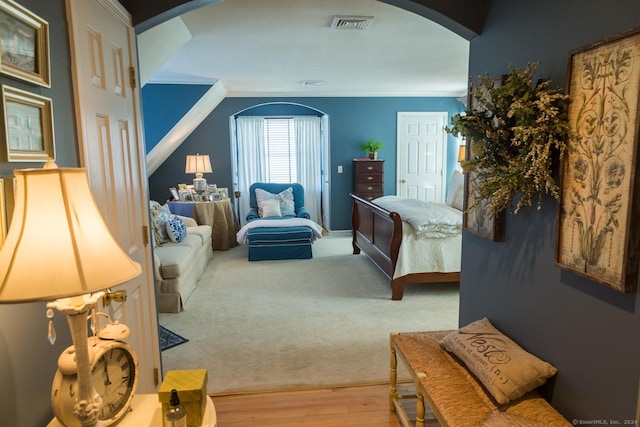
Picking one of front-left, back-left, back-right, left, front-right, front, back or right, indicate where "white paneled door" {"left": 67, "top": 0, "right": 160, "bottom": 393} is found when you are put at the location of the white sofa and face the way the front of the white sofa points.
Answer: right

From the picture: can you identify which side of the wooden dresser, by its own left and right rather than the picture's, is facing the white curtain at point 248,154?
right

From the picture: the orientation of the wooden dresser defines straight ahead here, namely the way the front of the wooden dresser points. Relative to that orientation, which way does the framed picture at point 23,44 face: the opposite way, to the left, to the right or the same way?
to the left

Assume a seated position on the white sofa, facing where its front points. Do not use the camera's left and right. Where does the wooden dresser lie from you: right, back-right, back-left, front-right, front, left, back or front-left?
front-left

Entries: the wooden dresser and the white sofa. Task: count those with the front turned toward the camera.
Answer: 1

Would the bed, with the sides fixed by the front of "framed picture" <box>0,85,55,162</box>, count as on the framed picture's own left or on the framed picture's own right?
on the framed picture's own left

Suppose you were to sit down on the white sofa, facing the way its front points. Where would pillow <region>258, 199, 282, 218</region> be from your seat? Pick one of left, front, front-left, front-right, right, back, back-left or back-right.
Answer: front-left

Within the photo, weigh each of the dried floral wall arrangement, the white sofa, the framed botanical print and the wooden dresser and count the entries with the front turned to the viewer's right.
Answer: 1

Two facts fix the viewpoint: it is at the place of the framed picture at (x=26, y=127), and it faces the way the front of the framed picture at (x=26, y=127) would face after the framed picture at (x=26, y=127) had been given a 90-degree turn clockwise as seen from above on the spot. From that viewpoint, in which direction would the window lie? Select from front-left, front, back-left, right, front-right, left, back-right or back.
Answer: back

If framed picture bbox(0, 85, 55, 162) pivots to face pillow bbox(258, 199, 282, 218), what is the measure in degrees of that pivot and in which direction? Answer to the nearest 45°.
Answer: approximately 90° to its left

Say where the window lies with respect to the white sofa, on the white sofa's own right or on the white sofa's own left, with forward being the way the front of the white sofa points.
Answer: on the white sofa's own left

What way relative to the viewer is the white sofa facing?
to the viewer's right

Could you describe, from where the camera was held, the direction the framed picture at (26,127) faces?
facing the viewer and to the right of the viewer

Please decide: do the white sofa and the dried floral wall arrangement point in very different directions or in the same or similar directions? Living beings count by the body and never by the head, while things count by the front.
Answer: very different directions

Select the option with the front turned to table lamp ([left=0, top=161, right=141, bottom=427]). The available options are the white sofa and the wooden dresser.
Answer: the wooden dresser

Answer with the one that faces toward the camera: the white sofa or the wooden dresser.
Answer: the wooden dresser
